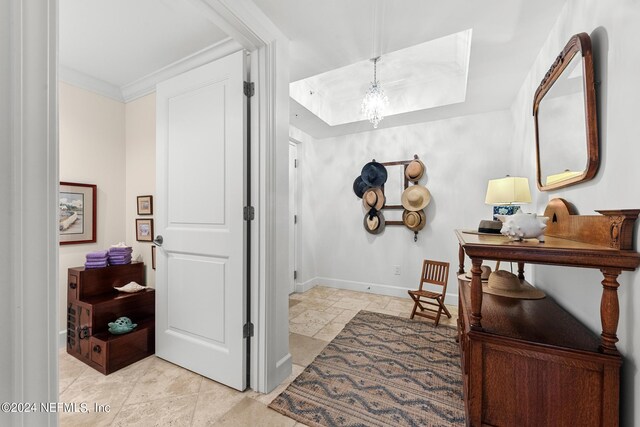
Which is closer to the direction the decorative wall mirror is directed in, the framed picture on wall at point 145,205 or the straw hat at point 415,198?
the framed picture on wall

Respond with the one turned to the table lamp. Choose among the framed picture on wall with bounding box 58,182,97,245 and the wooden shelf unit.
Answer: the framed picture on wall

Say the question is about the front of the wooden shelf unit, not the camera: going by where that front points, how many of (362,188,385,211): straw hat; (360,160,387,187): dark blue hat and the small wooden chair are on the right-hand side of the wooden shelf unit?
0

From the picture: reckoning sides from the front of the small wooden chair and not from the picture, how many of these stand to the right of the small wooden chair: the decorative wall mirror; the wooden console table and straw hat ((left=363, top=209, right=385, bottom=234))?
1

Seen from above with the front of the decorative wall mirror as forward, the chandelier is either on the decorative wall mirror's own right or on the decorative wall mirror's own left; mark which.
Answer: on the decorative wall mirror's own right

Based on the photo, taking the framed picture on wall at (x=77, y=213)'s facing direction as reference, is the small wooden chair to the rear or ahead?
ahead

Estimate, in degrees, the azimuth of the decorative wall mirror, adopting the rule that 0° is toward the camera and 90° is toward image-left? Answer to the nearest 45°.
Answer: approximately 45°

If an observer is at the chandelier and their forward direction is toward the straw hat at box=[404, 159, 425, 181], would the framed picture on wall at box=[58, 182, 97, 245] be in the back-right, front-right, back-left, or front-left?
back-left

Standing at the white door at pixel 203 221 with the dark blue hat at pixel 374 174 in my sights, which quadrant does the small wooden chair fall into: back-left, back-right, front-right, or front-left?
front-right

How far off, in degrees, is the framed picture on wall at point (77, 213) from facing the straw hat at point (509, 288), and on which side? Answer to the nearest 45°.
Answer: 0° — it already faces it

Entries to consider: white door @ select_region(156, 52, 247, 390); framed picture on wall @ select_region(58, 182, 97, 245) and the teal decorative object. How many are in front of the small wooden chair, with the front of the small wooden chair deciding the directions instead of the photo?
3

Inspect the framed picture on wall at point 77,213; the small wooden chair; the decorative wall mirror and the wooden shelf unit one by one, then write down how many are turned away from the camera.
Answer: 0

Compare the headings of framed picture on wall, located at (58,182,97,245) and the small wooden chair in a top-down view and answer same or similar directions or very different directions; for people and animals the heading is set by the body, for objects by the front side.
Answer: very different directions

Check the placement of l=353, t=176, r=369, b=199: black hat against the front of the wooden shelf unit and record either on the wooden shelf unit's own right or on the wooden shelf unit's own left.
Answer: on the wooden shelf unit's own left

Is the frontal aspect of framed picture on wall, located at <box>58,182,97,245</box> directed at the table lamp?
yes

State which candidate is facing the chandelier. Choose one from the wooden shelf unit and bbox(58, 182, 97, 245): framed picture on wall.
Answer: the framed picture on wall

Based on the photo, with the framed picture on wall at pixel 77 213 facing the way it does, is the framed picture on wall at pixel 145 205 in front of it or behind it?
in front

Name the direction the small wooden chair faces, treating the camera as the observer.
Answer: facing the viewer and to the left of the viewer

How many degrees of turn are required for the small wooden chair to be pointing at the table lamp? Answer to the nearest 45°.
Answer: approximately 90° to its left

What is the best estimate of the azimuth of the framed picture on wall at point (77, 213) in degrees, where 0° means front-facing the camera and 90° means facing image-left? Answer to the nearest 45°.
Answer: approximately 315°
